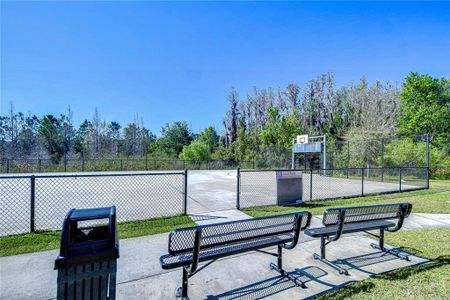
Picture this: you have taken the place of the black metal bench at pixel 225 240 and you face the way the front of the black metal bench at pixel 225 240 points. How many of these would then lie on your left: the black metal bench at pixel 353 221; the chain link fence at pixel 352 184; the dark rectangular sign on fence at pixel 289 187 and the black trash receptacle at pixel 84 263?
1

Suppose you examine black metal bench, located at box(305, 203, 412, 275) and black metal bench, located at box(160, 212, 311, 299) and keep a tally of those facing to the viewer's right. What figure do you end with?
0
